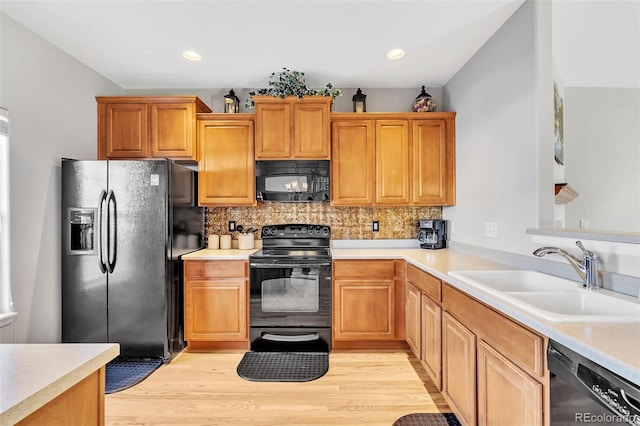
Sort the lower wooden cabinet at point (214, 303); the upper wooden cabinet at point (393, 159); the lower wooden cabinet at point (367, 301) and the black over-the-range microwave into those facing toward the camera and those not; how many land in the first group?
4

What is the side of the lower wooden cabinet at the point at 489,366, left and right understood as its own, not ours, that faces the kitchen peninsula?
front

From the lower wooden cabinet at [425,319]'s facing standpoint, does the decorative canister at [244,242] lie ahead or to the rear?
ahead

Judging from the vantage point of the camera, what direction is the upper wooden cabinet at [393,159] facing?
facing the viewer

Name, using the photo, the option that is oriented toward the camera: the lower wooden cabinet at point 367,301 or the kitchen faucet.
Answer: the lower wooden cabinet

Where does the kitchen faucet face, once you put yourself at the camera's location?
facing to the left of the viewer

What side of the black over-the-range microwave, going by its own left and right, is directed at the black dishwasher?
front

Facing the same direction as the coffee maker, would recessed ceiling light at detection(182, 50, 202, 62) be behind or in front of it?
in front

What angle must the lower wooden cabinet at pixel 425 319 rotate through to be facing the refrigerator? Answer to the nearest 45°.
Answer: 0° — it already faces it

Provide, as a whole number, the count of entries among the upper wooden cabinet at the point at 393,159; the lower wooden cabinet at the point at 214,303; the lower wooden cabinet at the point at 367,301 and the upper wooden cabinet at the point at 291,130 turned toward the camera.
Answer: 4

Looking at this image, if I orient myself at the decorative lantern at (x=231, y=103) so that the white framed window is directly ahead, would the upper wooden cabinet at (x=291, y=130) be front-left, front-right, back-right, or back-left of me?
back-left

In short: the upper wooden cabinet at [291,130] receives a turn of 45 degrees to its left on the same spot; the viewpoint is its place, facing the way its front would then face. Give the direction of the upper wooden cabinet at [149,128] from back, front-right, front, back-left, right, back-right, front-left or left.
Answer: back-right

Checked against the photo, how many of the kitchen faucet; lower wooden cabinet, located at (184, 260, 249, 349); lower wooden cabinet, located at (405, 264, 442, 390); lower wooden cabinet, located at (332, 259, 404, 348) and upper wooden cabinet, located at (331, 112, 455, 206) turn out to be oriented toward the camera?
3

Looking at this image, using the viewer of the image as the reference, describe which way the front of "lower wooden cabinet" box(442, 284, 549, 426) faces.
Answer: facing the viewer and to the left of the viewer

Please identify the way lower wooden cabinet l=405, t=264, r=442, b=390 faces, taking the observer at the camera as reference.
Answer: facing to the left of the viewer

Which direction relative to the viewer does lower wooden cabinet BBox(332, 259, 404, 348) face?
toward the camera
